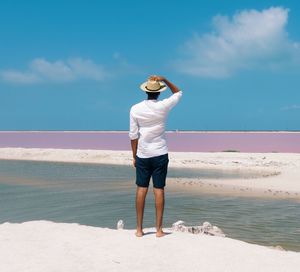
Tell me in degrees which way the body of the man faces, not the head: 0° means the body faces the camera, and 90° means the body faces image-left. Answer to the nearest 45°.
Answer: approximately 180°
